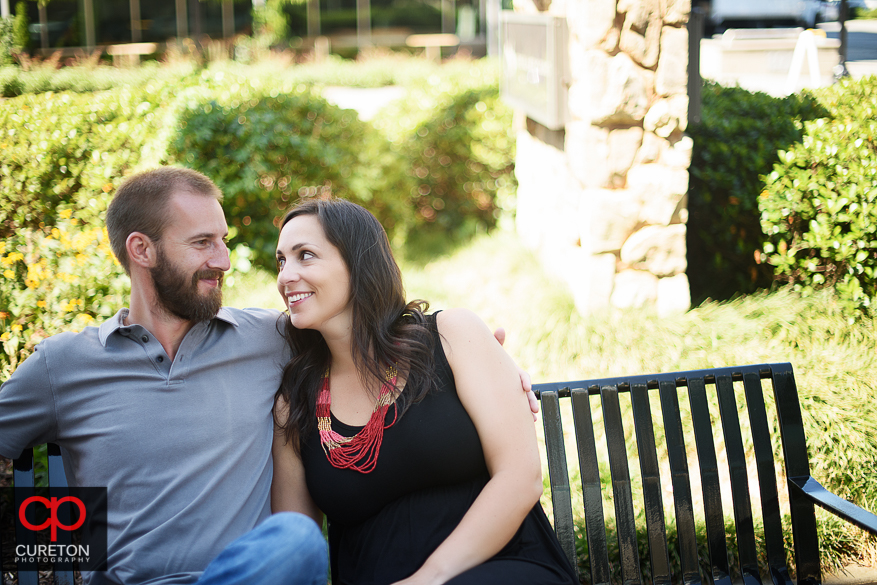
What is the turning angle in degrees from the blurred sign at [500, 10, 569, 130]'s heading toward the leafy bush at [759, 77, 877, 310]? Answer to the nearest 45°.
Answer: approximately 90° to its left

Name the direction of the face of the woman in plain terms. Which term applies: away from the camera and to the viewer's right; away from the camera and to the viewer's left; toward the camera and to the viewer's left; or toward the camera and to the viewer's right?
toward the camera and to the viewer's left

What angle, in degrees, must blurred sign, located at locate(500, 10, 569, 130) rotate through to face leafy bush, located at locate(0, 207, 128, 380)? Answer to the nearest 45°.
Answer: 0° — it already faces it

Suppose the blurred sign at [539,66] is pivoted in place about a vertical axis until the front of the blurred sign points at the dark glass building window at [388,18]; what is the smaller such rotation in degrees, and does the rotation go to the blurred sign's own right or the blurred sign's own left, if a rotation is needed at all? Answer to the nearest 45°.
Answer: approximately 135° to the blurred sign's own right

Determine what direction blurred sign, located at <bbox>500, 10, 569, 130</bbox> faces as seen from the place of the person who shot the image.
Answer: facing the viewer and to the left of the viewer

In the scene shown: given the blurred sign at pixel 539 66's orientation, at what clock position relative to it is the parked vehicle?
The parked vehicle is roughly at 5 o'clock from the blurred sign.

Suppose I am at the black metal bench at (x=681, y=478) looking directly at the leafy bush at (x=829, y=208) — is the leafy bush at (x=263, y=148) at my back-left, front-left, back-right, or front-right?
front-left

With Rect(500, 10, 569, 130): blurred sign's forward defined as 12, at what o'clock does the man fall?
The man is roughly at 11 o'clock from the blurred sign.
